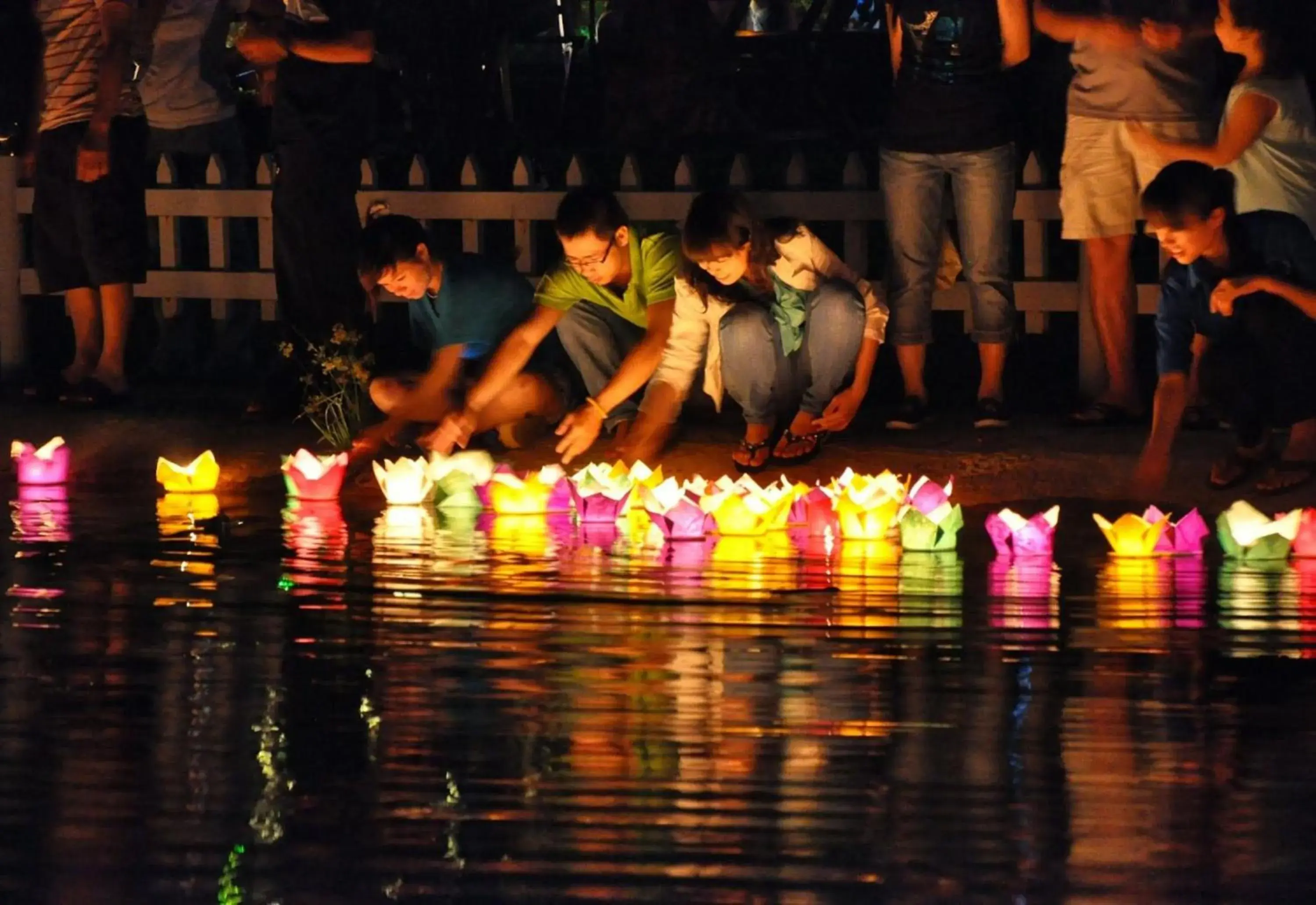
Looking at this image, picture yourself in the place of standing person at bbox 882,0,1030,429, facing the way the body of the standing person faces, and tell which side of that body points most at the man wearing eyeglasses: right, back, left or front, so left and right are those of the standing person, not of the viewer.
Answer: right

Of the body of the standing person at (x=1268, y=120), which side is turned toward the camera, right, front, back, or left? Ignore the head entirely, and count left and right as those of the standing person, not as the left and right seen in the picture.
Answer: left

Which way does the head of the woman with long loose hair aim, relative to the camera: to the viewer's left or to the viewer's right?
to the viewer's left

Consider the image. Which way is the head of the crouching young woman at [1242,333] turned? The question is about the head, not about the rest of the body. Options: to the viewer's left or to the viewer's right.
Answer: to the viewer's left
